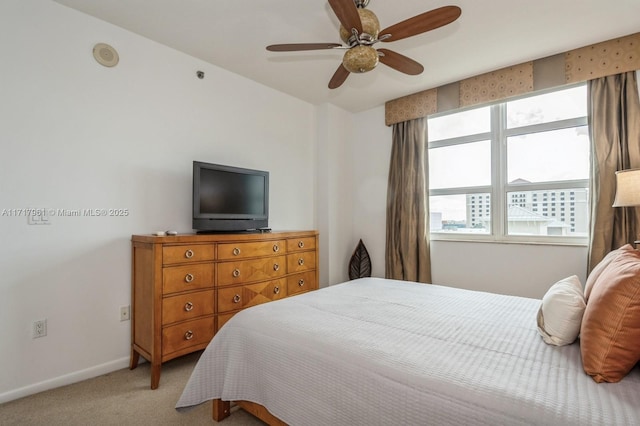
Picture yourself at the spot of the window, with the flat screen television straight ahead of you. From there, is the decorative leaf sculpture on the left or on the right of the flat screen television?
right

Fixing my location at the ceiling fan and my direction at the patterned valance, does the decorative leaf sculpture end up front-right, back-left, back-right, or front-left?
front-left

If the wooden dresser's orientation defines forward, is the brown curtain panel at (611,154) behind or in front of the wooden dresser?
in front

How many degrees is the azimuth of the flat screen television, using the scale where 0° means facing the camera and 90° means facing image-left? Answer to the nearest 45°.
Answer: approximately 315°

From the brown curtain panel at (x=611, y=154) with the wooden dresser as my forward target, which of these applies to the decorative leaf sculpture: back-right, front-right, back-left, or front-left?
front-right

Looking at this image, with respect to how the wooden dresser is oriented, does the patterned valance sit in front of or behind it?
in front

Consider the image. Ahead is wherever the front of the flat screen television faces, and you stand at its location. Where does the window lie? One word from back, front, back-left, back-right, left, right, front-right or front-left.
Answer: front-left

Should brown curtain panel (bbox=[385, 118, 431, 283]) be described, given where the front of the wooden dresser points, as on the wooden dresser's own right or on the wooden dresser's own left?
on the wooden dresser's own left

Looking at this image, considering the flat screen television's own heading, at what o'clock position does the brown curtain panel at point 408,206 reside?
The brown curtain panel is roughly at 10 o'clock from the flat screen television.

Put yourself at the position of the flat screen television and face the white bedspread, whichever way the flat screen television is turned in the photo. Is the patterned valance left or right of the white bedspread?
left

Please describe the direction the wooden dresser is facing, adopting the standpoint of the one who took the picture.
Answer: facing the viewer and to the right of the viewer

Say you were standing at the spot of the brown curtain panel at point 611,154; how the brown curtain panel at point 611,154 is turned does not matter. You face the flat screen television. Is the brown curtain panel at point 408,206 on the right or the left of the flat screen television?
right

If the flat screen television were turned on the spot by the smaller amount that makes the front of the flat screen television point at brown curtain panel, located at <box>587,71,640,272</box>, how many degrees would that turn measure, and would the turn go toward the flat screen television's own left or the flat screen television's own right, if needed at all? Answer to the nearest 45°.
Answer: approximately 45° to the flat screen television's own left
